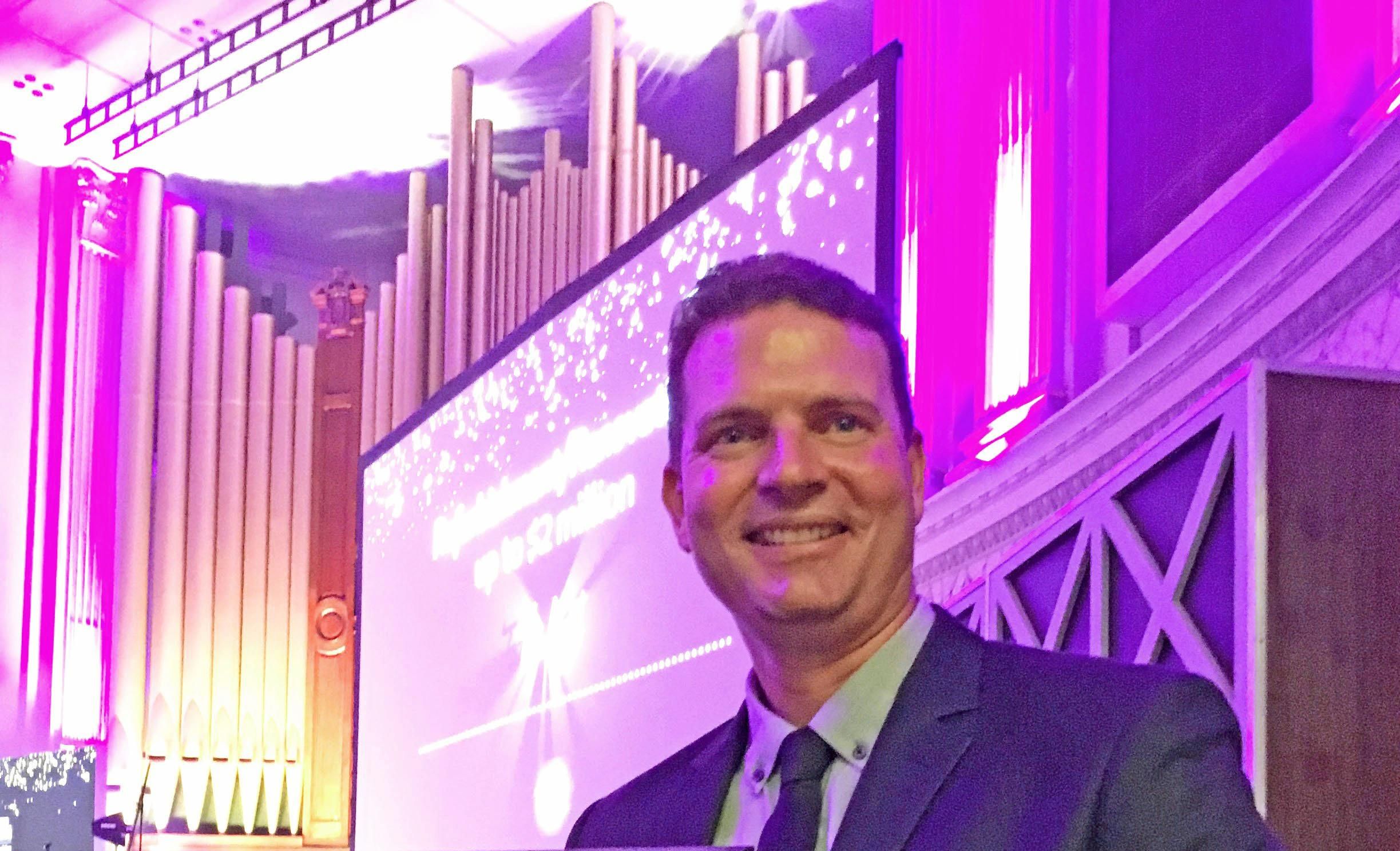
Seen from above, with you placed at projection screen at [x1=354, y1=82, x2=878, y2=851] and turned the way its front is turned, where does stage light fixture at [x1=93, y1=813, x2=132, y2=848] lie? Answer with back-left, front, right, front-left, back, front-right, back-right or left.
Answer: right

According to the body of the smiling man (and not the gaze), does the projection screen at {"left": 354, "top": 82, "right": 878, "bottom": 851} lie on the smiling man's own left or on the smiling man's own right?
on the smiling man's own right

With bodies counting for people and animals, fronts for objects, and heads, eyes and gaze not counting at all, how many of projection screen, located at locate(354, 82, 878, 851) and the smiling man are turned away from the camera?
0

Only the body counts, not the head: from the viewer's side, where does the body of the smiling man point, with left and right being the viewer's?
facing the viewer and to the left of the viewer

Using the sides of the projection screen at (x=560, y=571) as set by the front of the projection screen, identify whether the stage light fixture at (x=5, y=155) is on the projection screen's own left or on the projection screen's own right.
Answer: on the projection screen's own right
